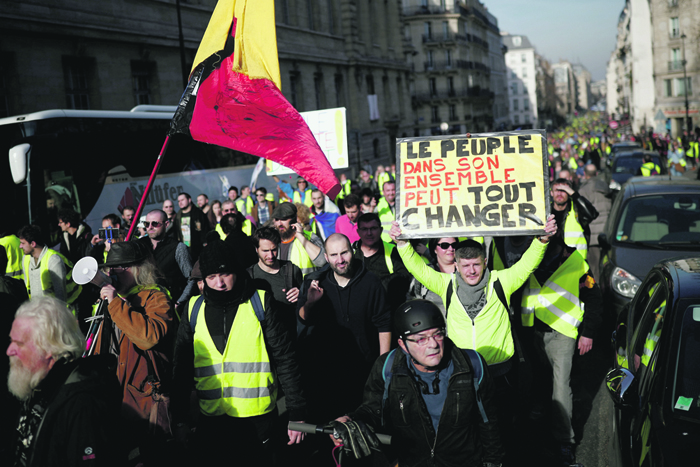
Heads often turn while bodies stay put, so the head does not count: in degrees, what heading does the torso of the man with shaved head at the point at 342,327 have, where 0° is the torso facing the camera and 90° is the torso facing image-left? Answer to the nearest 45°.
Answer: approximately 0°

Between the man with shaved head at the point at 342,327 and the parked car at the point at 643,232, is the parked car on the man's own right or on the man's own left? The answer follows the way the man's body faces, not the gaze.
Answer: on the man's own left

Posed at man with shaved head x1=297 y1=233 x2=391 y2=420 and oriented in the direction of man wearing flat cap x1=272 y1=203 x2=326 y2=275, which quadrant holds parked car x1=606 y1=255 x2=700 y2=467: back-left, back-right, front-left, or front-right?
back-right

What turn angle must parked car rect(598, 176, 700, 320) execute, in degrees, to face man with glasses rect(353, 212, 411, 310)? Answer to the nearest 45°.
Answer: approximately 45° to its right

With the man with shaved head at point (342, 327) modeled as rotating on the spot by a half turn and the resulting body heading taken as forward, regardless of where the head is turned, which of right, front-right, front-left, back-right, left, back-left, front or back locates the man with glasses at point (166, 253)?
front-left

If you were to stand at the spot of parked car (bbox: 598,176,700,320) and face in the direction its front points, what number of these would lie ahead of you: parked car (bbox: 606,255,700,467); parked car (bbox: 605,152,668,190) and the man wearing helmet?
2

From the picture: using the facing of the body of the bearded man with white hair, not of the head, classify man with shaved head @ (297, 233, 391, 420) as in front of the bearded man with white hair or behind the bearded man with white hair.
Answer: behind

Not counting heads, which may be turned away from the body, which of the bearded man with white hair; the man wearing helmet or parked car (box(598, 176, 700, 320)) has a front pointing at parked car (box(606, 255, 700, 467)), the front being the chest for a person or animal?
parked car (box(598, 176, 700, 320))

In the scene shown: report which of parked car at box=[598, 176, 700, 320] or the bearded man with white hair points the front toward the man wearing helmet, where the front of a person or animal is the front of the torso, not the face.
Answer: the parked car

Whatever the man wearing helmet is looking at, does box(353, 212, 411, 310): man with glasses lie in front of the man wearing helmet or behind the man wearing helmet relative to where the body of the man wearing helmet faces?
behind
